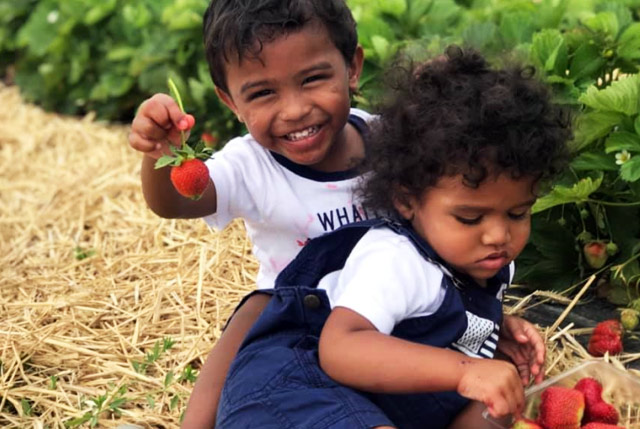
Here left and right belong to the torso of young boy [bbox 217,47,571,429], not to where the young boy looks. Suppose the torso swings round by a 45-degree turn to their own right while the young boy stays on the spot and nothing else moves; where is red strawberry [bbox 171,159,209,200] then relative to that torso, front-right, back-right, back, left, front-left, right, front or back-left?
right

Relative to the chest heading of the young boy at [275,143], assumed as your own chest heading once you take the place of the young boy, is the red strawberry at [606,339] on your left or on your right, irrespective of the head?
on your left

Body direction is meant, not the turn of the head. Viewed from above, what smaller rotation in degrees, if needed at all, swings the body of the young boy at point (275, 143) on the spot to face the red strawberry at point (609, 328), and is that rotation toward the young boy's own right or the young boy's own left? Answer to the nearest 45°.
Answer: approximately 90° to the young boy's own left

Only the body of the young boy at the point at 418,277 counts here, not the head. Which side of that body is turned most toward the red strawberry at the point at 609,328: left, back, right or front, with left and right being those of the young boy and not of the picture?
left

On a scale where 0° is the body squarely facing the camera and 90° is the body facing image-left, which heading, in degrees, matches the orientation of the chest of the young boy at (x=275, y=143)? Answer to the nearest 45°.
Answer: approximately 0°
